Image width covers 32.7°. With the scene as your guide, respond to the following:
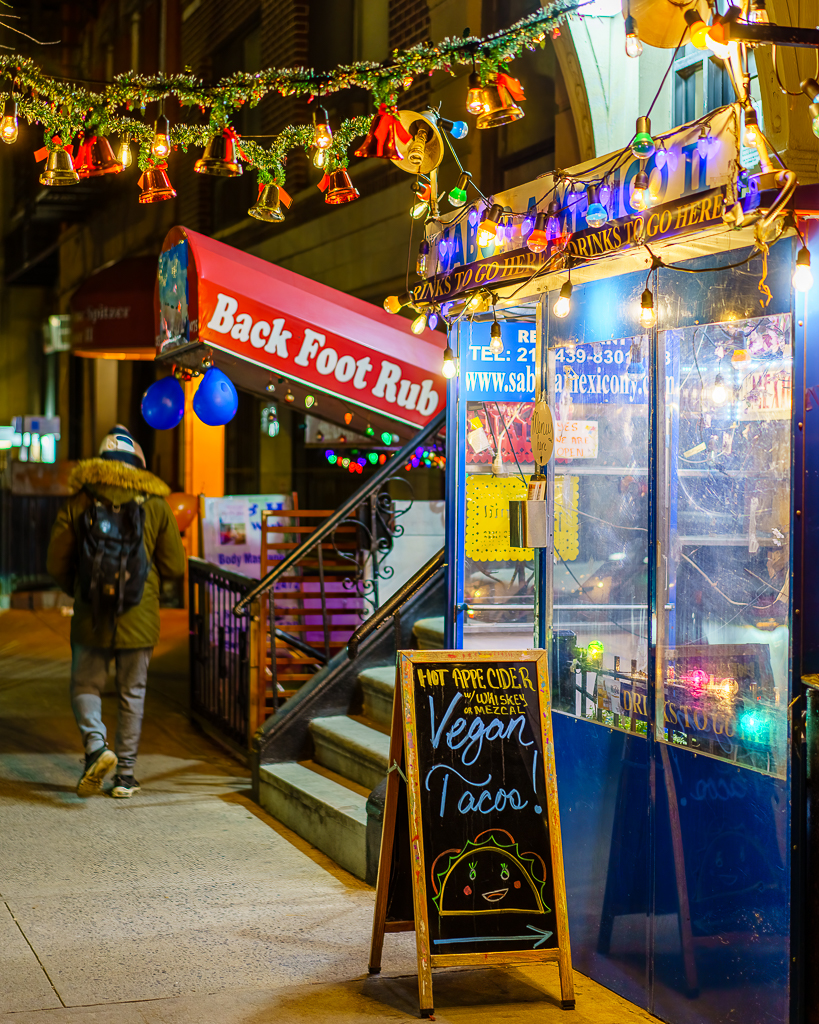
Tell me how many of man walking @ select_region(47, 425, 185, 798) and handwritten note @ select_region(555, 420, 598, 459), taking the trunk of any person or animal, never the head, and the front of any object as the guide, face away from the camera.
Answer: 1

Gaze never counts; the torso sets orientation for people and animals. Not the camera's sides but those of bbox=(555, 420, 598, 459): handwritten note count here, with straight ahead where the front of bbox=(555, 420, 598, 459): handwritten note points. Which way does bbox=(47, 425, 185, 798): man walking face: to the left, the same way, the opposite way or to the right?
the opposite way

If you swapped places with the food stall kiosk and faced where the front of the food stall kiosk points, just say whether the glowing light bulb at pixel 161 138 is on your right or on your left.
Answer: on your right

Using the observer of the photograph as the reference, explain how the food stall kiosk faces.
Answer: facing the viewer and to the left of the viewer

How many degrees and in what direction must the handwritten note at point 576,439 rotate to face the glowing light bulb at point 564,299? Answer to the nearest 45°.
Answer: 0° — it already faces it

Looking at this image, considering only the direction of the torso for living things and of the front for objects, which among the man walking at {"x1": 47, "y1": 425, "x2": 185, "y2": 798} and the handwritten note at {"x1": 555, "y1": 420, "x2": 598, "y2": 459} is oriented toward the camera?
the handwritten note

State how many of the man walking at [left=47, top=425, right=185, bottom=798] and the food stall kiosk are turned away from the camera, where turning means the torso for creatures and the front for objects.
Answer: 1

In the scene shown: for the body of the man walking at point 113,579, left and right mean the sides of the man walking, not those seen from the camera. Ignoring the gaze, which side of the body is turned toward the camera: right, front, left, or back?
back

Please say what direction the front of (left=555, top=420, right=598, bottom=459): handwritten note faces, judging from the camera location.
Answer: facing the viewer
